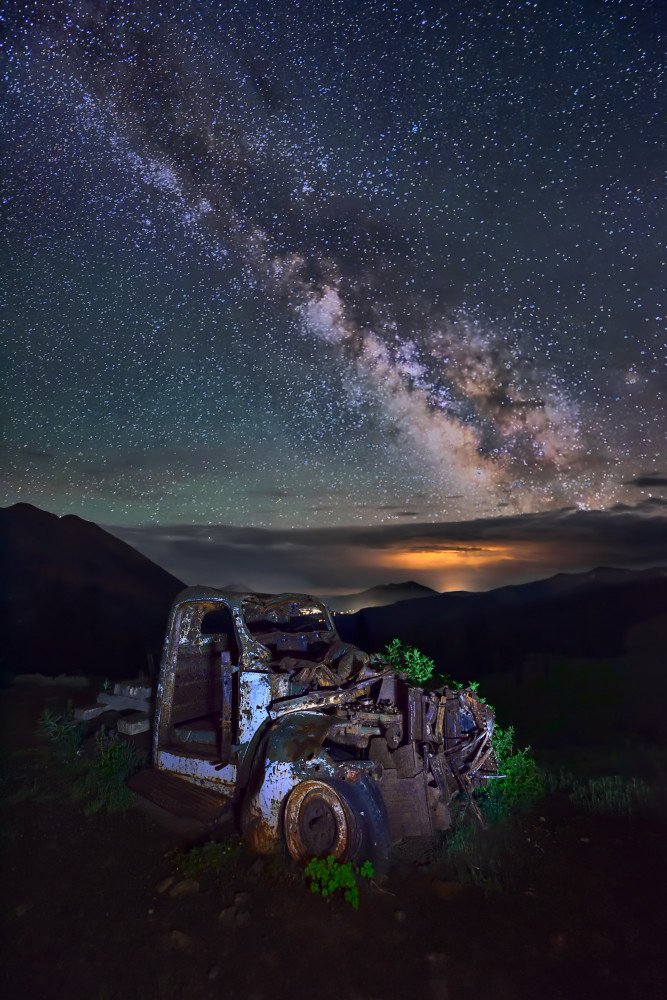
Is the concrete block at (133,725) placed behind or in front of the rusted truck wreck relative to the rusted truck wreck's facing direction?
behind

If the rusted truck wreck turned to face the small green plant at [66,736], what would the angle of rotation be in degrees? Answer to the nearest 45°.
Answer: approximately 180°

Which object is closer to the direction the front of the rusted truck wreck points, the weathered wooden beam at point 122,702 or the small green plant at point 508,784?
the small green plant

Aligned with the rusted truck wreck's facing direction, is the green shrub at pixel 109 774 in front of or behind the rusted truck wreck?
behind

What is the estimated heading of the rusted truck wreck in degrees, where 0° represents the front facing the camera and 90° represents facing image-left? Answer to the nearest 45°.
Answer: approximately 315°

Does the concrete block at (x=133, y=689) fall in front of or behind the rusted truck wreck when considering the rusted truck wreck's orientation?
behind

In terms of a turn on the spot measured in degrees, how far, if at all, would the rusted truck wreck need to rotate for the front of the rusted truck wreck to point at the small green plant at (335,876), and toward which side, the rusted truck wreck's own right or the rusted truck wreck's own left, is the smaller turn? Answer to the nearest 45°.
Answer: approximately 45° to the rusted truck wreck's own right

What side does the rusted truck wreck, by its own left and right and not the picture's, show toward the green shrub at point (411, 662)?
left

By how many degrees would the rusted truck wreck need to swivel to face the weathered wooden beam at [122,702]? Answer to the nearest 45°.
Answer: approximately 180°
